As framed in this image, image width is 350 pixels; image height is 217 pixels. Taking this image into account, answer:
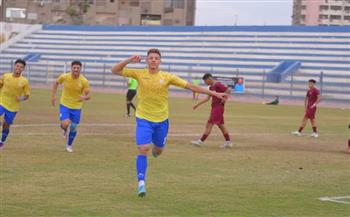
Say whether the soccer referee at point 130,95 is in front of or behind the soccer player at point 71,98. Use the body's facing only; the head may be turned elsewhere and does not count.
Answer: behind

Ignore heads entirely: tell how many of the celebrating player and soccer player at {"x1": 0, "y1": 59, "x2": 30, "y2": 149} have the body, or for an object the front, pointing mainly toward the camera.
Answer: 2

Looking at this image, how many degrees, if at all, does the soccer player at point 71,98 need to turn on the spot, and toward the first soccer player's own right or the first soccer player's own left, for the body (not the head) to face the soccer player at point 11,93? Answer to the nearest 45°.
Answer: approximately 90° to the first soccer player's own right

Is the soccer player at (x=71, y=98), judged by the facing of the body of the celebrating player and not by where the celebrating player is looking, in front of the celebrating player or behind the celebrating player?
behind

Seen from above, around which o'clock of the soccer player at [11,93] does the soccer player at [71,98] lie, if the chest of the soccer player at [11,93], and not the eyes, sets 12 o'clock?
the soccer player at [71,98] is roughly at 10 o'clock from the soccer player at [11,93].

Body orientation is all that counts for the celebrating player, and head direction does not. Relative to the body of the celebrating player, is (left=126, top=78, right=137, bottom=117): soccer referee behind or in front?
behind

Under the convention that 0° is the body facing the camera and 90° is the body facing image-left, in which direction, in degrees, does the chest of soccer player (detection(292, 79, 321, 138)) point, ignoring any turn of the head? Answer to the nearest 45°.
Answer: approximately 45°
